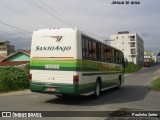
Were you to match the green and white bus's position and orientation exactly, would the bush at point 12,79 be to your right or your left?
on your left

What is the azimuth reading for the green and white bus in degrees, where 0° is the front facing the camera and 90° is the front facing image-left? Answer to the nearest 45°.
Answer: approximately 225°
